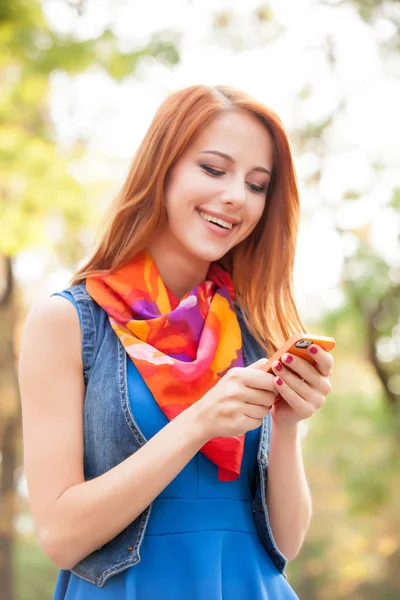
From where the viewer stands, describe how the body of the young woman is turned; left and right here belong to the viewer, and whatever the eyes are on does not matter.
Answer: facing the viewer and to the right of the viewer

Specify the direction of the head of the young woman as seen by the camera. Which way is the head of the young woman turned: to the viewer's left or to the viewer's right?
to the viewer's right
